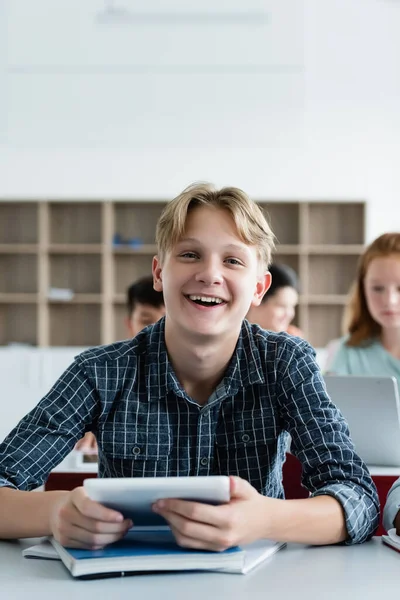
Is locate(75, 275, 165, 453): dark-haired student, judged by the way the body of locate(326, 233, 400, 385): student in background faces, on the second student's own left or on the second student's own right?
on the second student's own right

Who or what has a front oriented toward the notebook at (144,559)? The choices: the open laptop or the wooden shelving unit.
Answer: the wooden shelving unit

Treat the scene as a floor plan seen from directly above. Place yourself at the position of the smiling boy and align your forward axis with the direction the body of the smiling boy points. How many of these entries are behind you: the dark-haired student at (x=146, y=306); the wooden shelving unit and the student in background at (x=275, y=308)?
3

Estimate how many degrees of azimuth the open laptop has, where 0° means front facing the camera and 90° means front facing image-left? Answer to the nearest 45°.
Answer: approximately 180°

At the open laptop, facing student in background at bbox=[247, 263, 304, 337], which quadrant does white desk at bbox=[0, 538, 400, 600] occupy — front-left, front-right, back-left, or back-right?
back-left

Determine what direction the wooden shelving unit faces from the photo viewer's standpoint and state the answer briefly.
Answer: facing the viewer

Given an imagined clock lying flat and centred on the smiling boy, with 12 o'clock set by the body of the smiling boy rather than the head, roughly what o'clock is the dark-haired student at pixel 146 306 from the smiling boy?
The dark-haired student is roughly at 6 o'clock from the smiling boy.

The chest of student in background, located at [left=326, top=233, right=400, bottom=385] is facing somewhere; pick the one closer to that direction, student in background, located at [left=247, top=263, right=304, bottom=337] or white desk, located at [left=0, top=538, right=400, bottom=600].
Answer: the white desk

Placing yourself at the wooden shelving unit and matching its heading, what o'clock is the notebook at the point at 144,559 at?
The notebook is roughly at 12 o'clock from the wooden shelving unit.

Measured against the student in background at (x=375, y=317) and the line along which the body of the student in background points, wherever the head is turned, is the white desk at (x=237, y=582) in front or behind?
in front

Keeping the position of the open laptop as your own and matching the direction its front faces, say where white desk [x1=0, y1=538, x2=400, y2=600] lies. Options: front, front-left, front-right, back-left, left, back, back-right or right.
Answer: back

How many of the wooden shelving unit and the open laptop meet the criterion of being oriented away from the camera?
1

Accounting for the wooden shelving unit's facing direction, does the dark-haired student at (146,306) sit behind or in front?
in front

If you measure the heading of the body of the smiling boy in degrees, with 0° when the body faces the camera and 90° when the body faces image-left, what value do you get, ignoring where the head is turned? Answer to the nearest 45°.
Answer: approximately 0°
